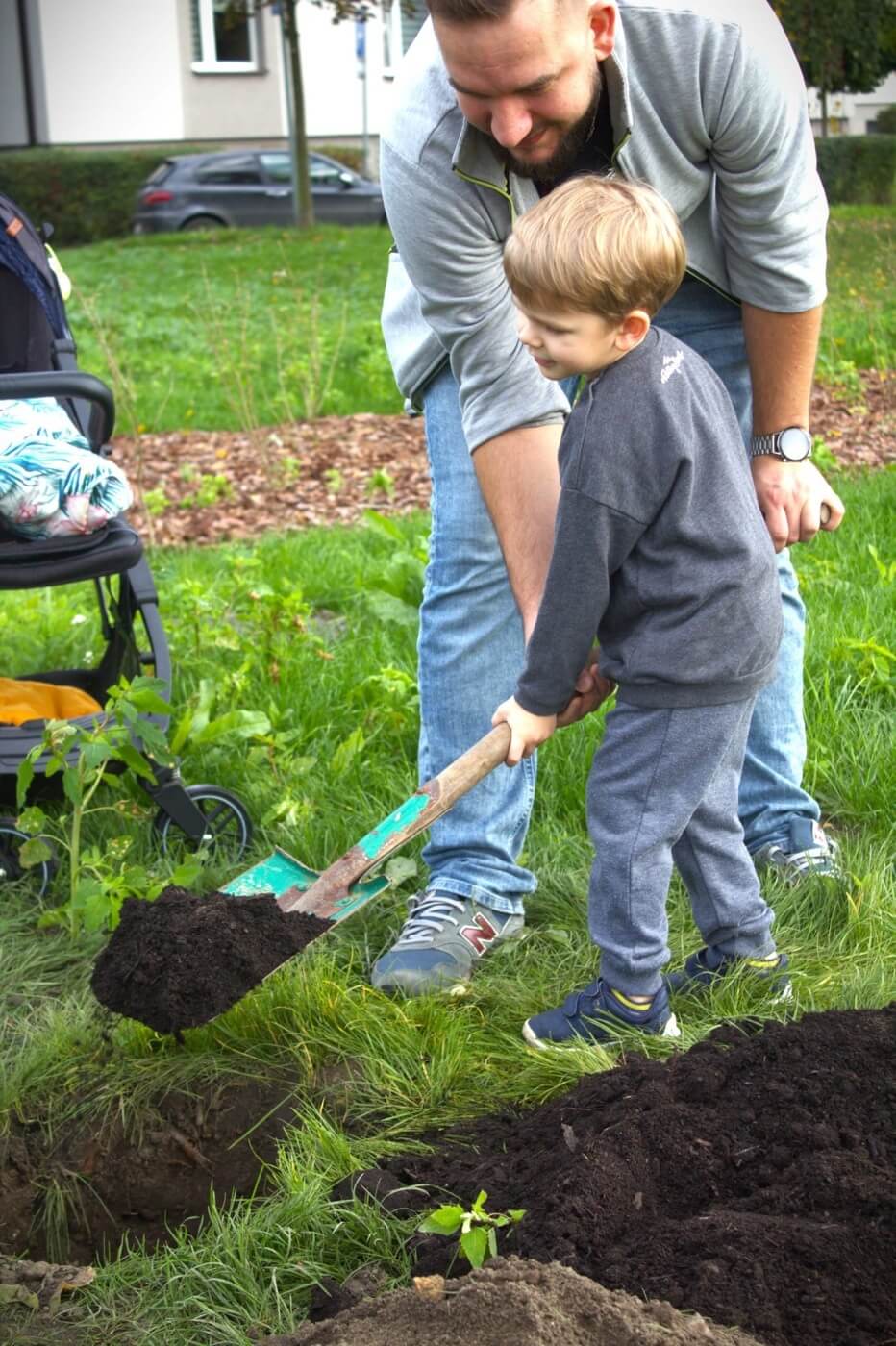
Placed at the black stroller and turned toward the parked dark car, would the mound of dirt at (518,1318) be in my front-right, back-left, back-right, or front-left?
back-right

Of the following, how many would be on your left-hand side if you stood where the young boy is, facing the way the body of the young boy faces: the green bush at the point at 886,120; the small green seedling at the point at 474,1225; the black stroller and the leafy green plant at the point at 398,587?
1

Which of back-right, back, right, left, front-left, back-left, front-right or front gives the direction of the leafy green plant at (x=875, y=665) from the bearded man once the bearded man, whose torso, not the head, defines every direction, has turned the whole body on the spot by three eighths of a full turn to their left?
front-left

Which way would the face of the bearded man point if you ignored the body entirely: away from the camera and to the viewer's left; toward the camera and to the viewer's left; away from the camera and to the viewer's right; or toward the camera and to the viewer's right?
toward the camera and to the viewer's left

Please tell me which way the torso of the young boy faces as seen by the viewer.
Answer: to the viewer's left

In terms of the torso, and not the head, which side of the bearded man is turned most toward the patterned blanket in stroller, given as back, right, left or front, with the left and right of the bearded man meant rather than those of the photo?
right

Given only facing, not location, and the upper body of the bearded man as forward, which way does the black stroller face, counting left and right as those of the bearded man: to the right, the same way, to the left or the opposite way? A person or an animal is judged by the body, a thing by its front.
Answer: to the left

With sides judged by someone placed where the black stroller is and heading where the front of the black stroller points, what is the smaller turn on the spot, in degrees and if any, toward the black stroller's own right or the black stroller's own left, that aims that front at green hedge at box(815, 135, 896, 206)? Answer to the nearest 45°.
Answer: approximately 90° to the black stroller's own left

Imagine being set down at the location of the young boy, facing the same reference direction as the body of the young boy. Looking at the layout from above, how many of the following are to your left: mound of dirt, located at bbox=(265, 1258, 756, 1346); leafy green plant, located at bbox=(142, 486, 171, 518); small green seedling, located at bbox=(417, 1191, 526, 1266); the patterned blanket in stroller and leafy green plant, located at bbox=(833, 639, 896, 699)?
2

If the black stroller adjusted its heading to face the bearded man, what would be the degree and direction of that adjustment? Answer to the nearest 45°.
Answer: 0° — it already faces them

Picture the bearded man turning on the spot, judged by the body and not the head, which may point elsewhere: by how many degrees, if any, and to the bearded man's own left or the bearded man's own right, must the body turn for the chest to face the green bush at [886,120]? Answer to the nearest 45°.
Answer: approximately 135° to the bearded man's own right

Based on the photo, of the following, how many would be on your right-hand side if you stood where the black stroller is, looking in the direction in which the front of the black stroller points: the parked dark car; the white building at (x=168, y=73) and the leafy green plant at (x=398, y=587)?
0

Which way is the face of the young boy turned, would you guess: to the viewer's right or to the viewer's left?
to the viewer's left

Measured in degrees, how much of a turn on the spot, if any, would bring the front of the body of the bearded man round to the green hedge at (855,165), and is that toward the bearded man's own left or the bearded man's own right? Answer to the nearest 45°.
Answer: approximately 135° to the bearded man's own right
